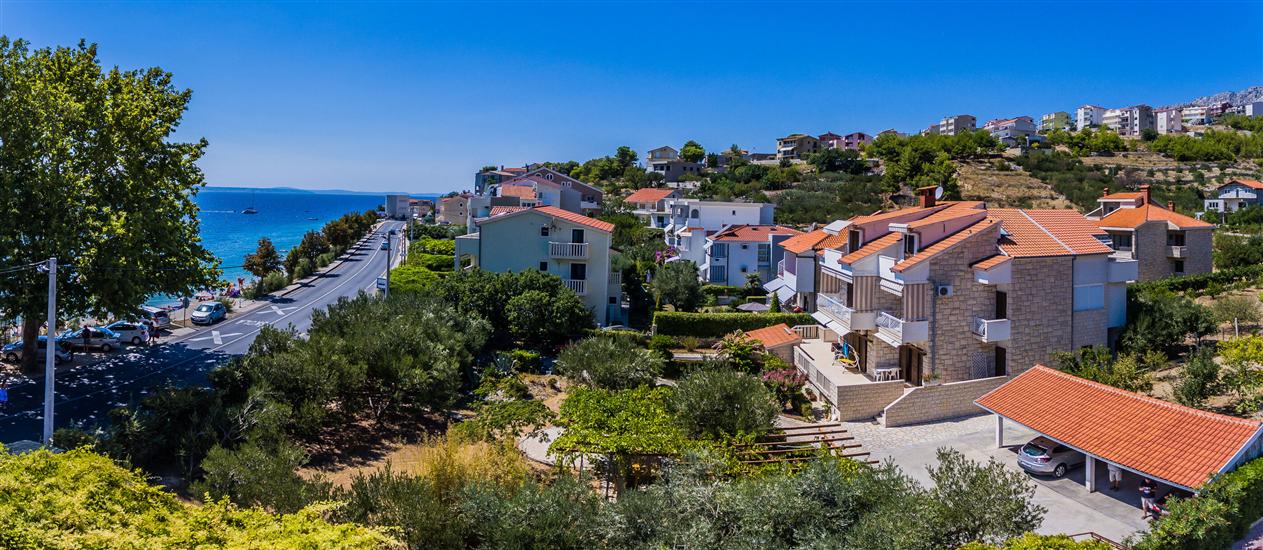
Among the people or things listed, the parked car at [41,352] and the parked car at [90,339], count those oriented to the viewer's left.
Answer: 2

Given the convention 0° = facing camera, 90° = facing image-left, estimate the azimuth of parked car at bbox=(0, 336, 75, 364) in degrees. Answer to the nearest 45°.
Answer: approximately 90°

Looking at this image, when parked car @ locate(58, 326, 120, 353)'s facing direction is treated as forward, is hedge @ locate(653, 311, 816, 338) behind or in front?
behind

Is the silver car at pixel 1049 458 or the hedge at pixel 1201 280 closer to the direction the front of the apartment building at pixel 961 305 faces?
the silver car

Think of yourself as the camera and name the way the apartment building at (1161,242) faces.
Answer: facing the viewer and to the left of the viewer

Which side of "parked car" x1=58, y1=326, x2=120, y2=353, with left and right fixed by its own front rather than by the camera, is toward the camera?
left

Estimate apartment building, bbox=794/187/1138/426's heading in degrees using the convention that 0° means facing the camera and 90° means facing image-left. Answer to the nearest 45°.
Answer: approximately 45°

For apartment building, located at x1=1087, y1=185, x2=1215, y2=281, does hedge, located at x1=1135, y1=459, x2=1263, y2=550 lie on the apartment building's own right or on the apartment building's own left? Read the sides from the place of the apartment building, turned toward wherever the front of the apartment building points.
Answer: on the apartment building's own left
